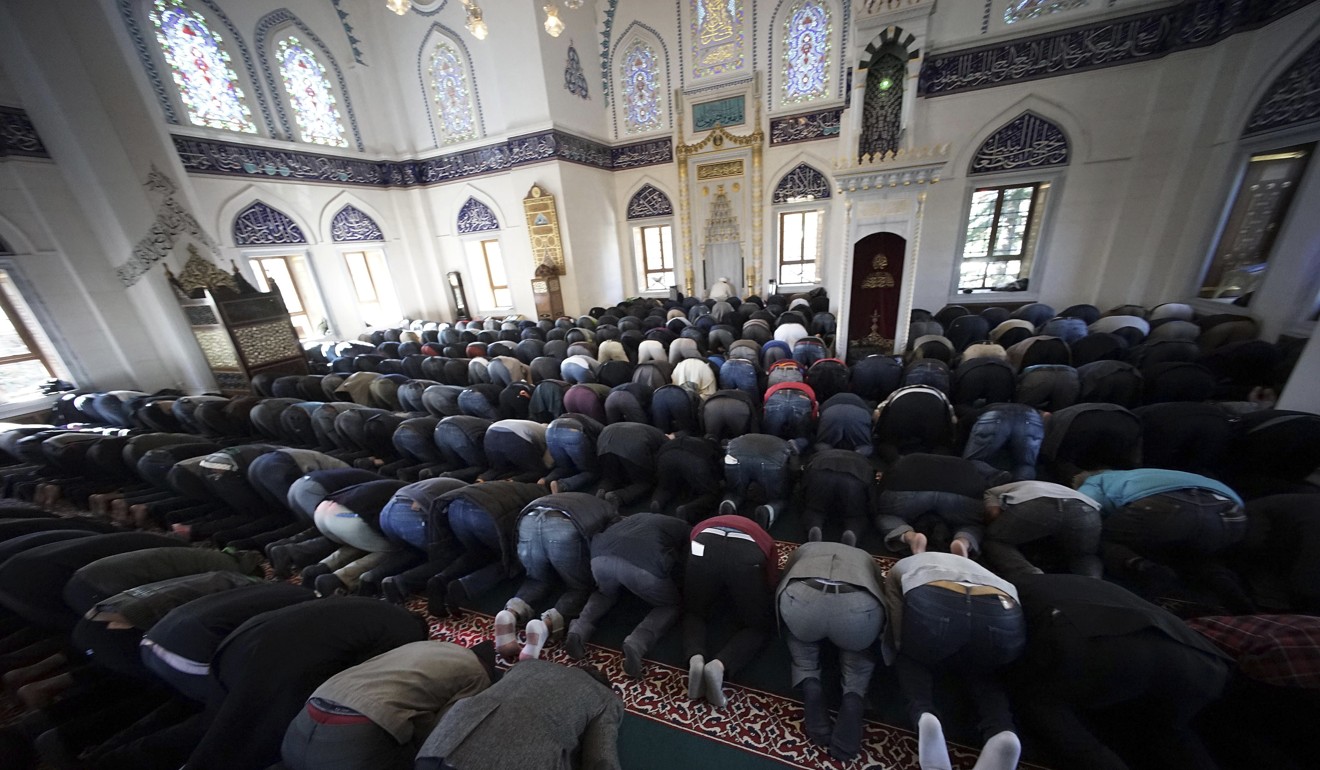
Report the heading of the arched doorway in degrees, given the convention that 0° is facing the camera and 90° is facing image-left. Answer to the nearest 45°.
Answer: approximately 0°

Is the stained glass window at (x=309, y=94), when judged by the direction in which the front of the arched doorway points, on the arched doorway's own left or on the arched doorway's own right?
on the arched doorway's own right

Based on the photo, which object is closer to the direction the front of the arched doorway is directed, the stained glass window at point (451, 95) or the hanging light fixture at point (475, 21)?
the hanging light fixture

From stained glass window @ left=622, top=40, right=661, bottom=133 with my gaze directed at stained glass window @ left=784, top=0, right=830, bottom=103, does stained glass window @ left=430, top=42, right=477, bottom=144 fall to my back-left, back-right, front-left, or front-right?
back-right

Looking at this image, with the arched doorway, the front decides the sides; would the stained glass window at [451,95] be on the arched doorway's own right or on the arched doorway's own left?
on the arched doorway's own right

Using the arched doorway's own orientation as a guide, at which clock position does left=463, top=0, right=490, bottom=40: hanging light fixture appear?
The hanging light fixture is roughly at 2 o'clock from the arched doorway.
